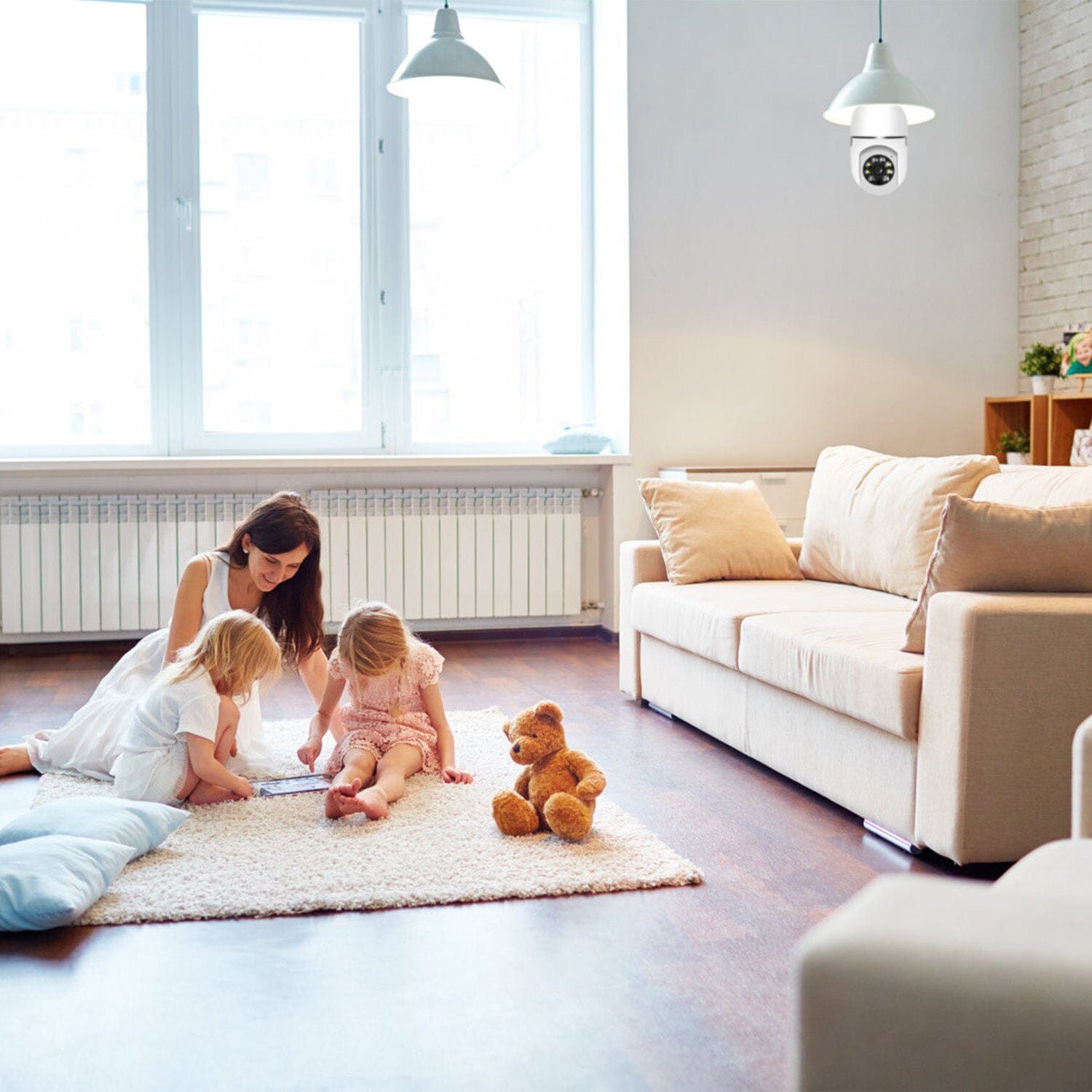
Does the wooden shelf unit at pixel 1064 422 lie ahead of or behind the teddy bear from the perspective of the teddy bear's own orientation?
behind

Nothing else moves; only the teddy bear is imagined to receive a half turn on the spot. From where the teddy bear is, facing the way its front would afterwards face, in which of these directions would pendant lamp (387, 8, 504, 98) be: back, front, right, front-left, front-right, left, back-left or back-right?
front-left

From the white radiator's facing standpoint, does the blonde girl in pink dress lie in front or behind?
in front

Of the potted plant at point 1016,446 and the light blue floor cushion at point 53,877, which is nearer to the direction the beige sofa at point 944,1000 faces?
the light blue floor cushion

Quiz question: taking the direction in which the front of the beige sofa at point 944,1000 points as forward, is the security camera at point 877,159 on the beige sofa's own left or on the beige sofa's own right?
on the beige sofa's own right

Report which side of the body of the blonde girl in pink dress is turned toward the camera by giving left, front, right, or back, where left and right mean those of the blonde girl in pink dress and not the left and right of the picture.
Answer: front

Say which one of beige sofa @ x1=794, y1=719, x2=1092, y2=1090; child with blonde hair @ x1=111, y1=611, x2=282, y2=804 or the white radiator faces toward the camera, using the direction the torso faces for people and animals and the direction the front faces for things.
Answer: the white radiator

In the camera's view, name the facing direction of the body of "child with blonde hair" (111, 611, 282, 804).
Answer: to the viewer's right

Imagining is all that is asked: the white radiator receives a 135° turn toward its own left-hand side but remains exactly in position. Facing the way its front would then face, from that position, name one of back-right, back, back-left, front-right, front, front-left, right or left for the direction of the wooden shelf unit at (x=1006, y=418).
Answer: front-right

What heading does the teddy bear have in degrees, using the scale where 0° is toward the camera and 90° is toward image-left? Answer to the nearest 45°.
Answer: approximately 45°

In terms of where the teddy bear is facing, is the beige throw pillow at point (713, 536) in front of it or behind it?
behind

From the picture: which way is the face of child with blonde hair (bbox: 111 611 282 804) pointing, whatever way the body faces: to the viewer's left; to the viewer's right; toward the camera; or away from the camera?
to the viewer's right

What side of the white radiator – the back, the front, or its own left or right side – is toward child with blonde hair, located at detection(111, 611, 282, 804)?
front

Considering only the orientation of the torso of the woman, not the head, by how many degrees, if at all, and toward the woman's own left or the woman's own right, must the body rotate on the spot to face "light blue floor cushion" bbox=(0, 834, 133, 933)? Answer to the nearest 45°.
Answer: approximately 45° to the woman's own right
